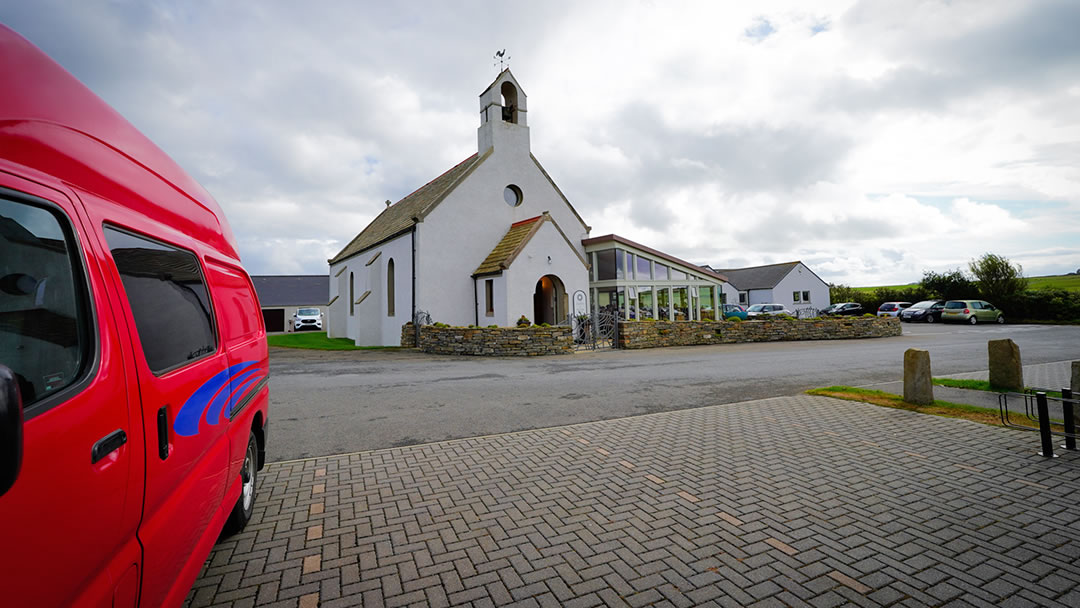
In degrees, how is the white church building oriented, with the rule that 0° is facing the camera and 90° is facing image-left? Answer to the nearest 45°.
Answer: approximately 315°

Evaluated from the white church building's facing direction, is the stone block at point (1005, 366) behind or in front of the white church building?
in front

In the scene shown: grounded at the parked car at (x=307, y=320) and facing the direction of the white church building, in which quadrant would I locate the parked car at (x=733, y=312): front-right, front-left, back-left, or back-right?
front-left

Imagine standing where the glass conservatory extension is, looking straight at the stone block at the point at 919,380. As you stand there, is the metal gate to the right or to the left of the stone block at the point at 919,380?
right

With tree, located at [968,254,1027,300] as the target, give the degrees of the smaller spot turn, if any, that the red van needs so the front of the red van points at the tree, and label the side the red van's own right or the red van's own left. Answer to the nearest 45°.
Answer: approximately 135° to the red van's own left

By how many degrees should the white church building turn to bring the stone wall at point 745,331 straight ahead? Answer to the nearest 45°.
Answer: approximately 45° to its left

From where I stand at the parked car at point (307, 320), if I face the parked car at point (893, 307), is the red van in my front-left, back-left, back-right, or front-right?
front-right

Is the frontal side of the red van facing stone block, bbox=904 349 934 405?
no

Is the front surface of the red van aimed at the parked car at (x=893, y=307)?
no
